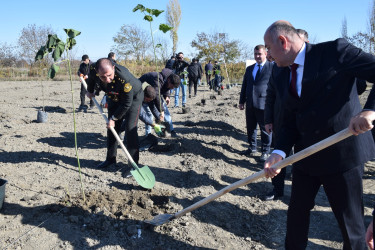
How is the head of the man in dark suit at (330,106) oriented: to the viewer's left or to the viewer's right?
to the viewer's left

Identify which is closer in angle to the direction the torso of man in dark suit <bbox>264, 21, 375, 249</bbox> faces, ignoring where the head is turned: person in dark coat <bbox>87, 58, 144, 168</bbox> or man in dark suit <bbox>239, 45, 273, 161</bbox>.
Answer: the person in dark coat

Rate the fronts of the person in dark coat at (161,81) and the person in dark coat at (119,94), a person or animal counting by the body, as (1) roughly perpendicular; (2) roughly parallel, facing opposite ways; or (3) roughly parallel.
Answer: roughly perpendicular

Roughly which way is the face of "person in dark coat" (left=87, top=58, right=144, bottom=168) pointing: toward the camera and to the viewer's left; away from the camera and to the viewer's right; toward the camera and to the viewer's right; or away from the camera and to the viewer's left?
toward the camera and to the viewer's right

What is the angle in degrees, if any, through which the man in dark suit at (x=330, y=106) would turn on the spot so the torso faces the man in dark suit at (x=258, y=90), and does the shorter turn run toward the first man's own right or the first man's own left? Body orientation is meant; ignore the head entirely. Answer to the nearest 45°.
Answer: approximately 135° to the first man's own right

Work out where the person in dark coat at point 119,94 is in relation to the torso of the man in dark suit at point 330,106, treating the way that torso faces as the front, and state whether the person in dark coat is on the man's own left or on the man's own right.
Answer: on the man's own right

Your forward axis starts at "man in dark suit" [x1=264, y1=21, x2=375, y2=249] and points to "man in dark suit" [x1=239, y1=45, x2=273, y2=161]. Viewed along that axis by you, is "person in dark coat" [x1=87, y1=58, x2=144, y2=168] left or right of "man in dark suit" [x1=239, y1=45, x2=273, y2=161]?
left

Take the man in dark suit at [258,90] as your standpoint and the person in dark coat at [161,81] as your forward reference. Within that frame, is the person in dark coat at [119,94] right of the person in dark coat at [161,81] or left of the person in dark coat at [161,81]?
left
